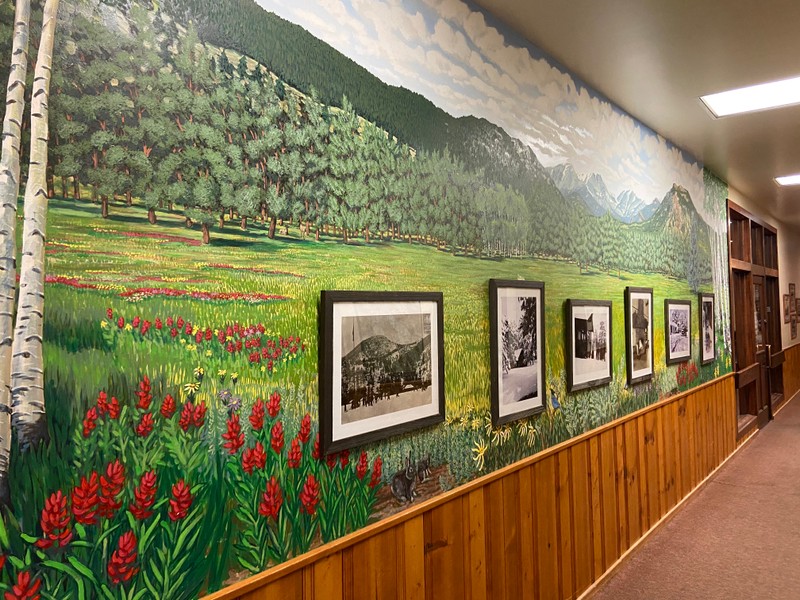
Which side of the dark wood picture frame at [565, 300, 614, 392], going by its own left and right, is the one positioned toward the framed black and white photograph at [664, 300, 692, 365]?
left

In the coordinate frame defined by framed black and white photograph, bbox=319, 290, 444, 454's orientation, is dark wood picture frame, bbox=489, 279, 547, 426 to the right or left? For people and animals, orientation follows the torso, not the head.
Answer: on its left

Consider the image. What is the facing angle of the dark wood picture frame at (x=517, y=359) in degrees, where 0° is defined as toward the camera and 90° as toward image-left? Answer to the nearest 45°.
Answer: approximately 315°

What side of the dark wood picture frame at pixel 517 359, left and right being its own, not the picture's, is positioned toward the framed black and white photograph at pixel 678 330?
left

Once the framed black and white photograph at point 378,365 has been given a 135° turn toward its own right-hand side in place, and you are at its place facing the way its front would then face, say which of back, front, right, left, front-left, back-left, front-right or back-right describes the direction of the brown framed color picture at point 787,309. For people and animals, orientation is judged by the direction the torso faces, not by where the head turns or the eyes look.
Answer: back-right

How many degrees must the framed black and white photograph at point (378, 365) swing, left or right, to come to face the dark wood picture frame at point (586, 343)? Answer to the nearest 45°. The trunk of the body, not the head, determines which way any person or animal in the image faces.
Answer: approximately 90° to its left

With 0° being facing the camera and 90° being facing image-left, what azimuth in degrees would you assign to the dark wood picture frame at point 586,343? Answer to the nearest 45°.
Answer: approximately 315°

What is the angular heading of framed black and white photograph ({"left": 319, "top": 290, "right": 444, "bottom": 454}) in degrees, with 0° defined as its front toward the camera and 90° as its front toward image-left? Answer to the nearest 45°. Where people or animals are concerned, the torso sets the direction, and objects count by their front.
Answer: approximately 315°

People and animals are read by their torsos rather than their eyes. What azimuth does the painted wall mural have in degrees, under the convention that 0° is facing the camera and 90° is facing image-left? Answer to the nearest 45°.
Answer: approximately 315°
